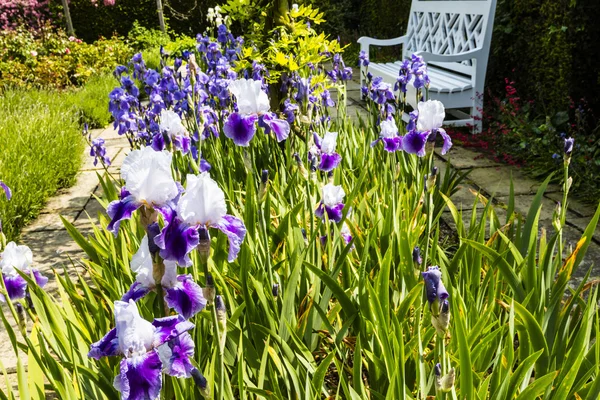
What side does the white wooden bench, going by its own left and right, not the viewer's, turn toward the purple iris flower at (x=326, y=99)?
front

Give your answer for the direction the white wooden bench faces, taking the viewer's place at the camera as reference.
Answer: facing the viewer and to the left of the viewer

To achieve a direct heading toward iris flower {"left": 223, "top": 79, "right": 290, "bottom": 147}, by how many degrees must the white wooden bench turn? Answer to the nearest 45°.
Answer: approximately 45° to its left

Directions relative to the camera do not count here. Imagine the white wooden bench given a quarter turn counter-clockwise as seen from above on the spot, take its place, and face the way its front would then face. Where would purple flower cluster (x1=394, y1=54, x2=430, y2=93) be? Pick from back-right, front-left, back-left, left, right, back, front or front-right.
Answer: front-right

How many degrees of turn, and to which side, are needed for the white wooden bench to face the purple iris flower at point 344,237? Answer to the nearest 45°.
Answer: approximately 45° to its left

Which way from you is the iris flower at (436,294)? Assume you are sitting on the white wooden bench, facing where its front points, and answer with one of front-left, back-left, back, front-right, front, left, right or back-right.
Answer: front-left

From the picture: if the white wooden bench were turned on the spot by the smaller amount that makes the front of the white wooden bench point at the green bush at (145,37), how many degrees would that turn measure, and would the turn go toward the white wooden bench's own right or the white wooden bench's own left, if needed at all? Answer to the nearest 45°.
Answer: approximately 90° to the white wooden bench's own right

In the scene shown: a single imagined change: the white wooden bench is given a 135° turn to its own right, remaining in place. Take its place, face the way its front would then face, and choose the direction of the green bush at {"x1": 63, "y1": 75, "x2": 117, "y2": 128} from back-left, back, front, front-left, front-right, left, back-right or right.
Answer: left

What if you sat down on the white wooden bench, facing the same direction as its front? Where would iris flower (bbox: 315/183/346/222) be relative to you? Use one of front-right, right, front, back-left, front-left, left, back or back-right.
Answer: front-left

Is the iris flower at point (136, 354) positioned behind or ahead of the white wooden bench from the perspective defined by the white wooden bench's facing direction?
ahead

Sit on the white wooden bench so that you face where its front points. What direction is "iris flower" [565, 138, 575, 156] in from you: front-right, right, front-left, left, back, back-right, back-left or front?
front-left

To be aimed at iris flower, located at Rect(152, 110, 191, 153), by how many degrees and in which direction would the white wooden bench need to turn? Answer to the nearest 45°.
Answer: approximately 45° to its left

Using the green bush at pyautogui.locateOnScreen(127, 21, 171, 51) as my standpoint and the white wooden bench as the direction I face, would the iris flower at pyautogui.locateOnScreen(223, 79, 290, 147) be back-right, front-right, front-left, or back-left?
front-right
